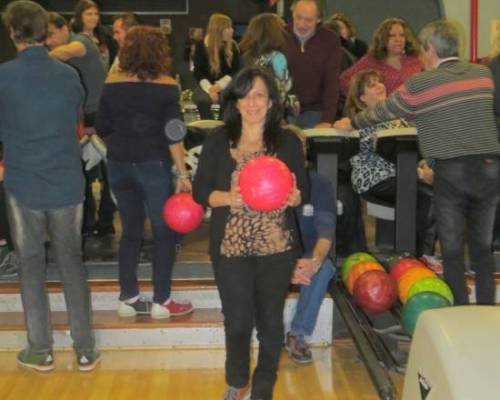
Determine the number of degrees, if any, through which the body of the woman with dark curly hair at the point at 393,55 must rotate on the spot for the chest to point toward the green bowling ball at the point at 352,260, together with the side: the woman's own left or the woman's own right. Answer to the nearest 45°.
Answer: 0° — they already face it

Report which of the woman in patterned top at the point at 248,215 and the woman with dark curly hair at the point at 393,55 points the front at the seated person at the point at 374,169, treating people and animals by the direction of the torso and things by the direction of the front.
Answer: the woman with dark curly hair

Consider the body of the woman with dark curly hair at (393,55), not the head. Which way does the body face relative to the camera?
toward the camera

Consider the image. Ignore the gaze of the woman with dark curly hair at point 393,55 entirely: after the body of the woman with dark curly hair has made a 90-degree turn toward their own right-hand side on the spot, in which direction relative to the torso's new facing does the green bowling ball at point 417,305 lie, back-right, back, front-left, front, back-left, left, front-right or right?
left

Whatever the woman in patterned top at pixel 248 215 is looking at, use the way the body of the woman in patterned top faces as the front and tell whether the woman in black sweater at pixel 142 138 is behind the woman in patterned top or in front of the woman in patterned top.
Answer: behind

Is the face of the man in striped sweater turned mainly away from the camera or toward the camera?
away from the camera

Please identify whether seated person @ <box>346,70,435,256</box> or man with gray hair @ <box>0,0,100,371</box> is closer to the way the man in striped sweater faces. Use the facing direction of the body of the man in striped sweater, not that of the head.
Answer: the seated person

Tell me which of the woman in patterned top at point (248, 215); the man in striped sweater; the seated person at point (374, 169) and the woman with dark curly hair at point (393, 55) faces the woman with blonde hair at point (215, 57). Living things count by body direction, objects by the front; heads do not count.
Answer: the man in striped sweater

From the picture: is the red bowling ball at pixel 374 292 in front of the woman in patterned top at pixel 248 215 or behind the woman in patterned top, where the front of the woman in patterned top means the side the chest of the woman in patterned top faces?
behind

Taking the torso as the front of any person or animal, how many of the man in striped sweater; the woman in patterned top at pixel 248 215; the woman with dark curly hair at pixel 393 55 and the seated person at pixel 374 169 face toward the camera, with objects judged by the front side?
2

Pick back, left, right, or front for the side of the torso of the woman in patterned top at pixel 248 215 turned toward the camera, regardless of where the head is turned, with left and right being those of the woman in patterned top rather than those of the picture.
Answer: front

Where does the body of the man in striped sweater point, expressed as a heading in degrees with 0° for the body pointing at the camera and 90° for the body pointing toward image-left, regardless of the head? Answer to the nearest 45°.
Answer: approximately 135°

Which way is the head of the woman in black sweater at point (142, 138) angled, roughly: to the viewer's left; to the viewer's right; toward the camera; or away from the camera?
away from the camera

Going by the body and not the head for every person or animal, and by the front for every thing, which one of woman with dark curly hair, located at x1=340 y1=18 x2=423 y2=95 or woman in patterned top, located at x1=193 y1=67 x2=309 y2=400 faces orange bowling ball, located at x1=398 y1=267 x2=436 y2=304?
the woman with dark curly hair
